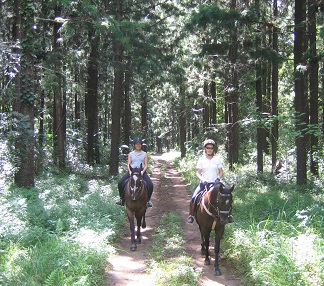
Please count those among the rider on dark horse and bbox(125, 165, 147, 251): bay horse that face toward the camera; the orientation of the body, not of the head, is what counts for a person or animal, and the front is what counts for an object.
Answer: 2

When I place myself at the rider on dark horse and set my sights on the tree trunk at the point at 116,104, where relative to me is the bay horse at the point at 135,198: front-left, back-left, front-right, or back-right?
front-left

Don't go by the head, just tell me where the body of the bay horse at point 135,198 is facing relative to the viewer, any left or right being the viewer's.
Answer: facing the viewer

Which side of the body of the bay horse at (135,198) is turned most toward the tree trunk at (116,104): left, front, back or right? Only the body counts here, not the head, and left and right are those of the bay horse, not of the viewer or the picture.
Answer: back

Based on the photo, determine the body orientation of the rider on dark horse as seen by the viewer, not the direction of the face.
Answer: toward the camera

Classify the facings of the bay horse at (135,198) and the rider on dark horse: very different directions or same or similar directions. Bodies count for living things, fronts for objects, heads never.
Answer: same or similar directions

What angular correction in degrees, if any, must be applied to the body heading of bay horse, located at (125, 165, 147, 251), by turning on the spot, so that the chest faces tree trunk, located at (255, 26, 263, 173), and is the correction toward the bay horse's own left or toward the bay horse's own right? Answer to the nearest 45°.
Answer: approximately 135° to the bay horse's own left

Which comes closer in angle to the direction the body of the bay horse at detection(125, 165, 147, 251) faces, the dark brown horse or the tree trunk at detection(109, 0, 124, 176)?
the dark brown horse

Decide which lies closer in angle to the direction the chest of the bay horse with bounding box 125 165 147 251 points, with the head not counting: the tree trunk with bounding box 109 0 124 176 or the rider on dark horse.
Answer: the rider on dark horse

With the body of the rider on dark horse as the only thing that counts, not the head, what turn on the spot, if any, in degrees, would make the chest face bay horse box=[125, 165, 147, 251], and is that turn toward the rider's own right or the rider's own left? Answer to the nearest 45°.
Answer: approximately 135° to the rider's own right

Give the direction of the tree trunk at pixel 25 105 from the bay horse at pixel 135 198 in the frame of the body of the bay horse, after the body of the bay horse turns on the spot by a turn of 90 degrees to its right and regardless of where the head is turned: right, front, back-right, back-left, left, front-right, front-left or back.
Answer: front-right
